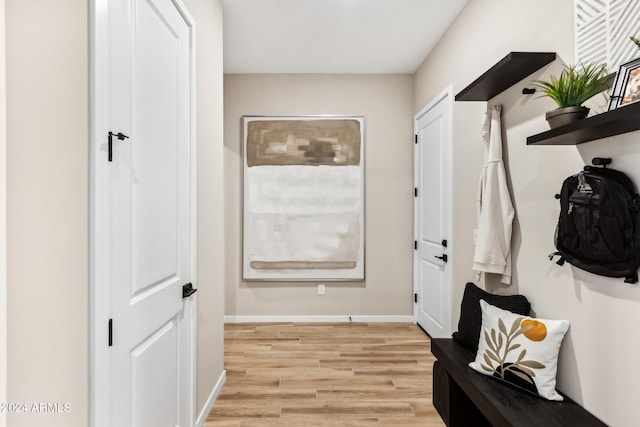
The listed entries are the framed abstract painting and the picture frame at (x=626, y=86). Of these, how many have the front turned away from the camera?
0

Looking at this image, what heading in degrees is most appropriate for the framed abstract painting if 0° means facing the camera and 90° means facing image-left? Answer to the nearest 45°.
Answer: approximately 0°

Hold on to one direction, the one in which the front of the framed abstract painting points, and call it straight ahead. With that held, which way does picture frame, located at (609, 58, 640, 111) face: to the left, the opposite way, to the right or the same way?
to the right

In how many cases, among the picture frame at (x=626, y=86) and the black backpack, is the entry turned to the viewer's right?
0

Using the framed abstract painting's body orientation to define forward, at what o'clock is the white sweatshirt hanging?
The white sweatshirt hanging is roughly at 11 o'clock from the framed abstract painting.

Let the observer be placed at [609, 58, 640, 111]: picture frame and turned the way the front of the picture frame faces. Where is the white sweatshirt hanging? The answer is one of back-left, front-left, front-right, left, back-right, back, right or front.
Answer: right

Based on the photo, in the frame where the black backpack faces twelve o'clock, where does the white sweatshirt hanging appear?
The white sweatshirt hanging is roughly at 3 o'clock from the black backpack.

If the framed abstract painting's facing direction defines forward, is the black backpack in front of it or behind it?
in front

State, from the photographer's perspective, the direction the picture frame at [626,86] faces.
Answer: facing the viewer and to the left of the viewer

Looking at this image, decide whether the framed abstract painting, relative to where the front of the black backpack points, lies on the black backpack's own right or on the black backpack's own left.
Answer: on the black backpack's own right

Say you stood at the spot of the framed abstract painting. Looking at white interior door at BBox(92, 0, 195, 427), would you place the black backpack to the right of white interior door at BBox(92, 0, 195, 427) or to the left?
left

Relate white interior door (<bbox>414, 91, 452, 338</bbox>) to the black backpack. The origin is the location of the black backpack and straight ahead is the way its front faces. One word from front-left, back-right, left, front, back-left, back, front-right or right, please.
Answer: right
